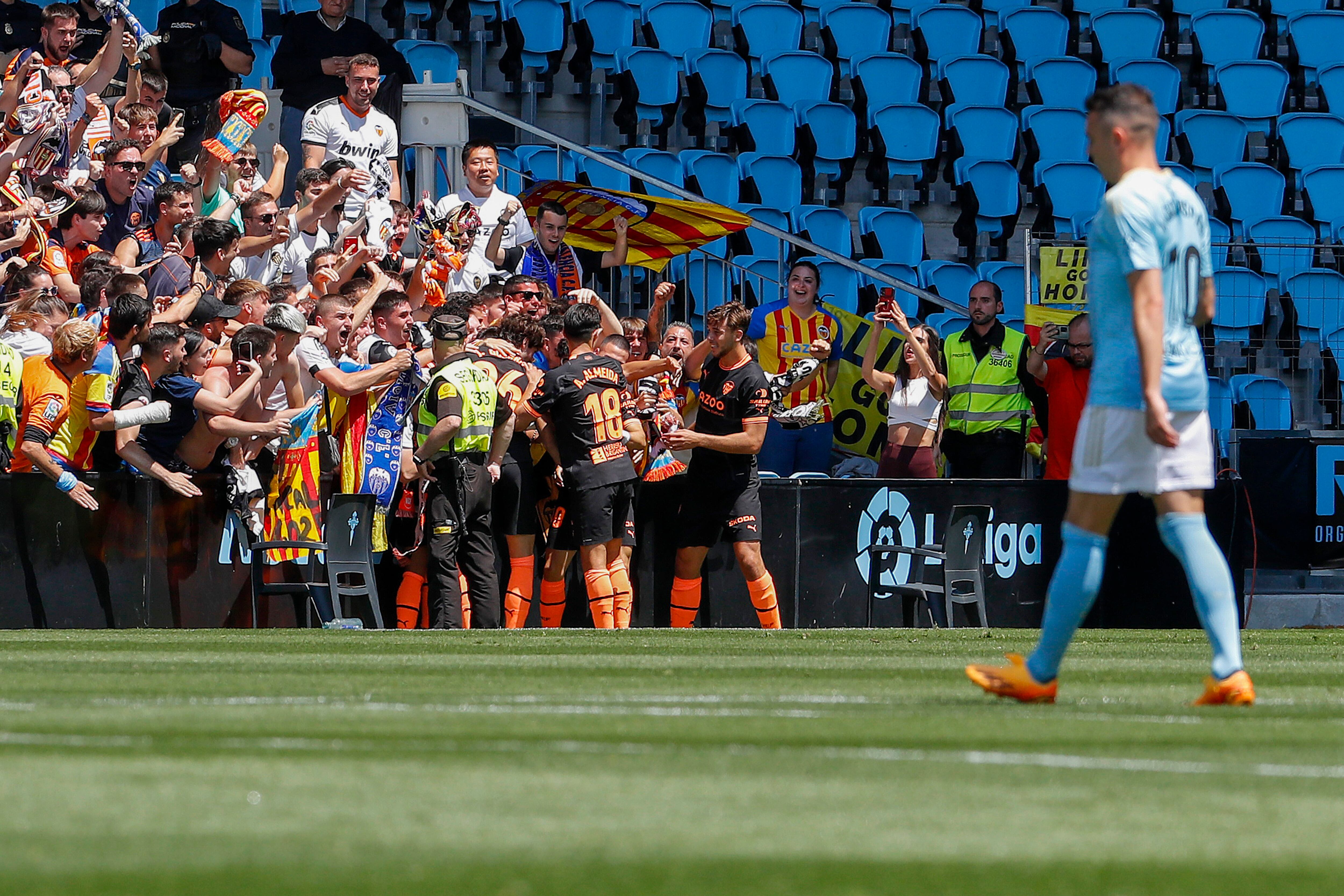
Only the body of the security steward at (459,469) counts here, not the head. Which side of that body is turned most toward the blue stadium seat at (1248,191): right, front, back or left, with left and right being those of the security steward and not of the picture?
right

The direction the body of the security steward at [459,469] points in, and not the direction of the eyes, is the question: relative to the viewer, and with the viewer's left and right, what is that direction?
facing away from the viewer and to the left of the viewer

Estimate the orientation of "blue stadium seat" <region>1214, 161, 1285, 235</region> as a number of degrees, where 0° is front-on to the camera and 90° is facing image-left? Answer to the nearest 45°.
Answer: approximately 315°

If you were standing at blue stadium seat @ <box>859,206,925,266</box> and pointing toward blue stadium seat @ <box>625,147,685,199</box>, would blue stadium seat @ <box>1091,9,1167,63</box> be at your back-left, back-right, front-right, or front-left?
back-right

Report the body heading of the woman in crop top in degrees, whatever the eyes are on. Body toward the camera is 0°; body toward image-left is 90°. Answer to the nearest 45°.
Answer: approximately 45°

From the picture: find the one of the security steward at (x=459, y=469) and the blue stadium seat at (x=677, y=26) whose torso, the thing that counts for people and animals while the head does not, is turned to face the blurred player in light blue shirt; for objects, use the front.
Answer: the blue stadium seat

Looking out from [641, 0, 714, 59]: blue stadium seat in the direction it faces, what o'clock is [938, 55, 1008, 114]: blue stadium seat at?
[938, 55, 1008, 114]: blue stadium seat is roughly at 9 o'clock from [641, 0, 714, 59]: blue stadium seat.
